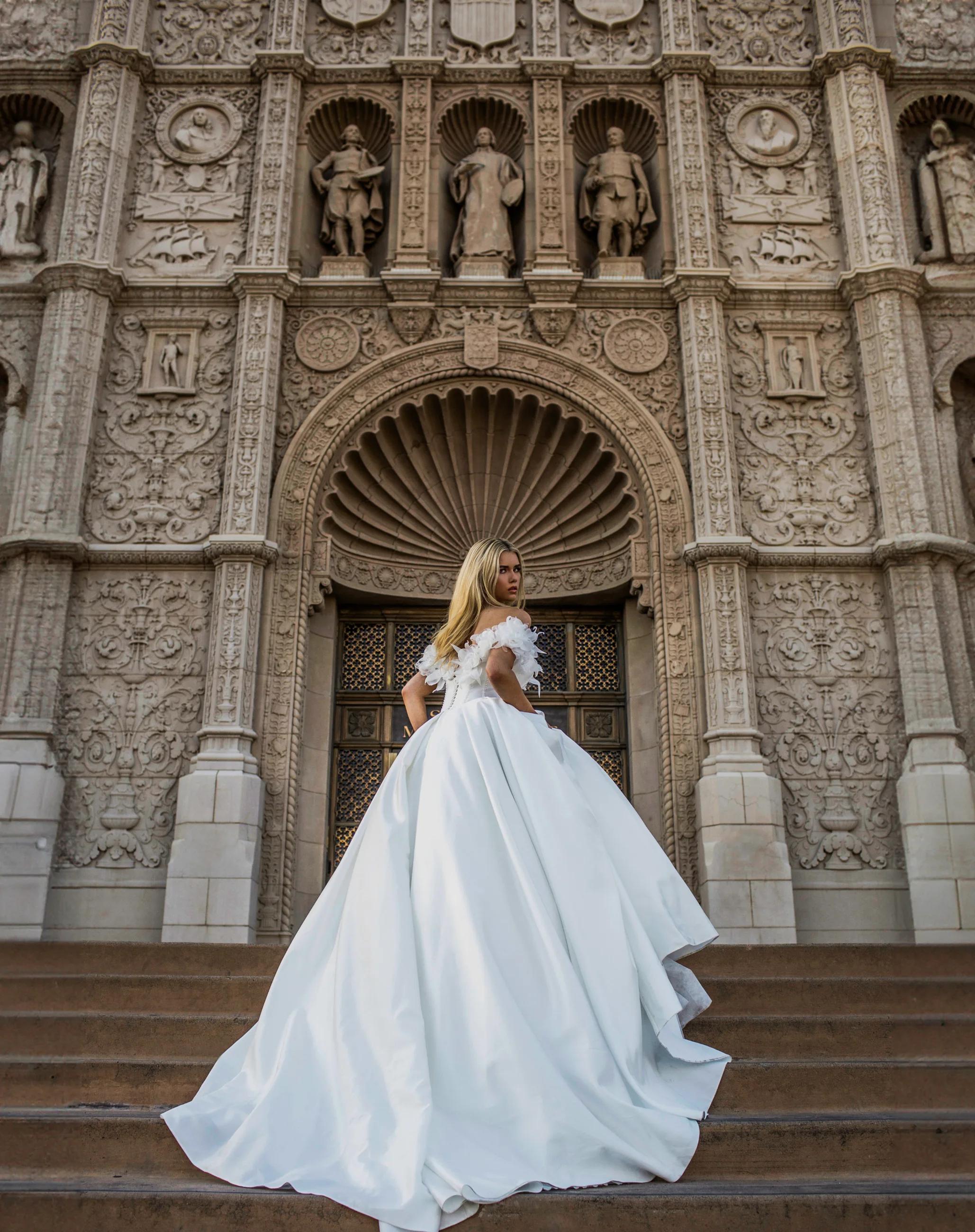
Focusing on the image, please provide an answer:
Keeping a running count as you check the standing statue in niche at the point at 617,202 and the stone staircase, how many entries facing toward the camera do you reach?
2

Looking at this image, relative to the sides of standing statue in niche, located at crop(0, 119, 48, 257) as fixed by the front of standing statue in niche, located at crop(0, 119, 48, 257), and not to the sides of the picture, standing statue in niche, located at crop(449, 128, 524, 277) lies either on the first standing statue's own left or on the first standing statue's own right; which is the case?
on the first standing statue's own left

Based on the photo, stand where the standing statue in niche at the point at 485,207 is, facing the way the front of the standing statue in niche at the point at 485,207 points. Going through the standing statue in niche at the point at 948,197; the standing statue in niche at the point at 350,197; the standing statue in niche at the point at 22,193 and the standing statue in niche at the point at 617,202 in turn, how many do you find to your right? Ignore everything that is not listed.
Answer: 2

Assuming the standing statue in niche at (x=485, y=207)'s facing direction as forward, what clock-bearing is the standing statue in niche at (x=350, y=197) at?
the standing statue in niche at (x=350, y=197) is roughly at 3 o'clock from the standing statue in niche at (x=485, y=207).

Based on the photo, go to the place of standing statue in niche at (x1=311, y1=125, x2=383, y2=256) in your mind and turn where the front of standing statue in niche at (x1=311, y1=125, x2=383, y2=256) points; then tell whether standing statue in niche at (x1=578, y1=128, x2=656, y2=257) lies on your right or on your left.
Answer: on your left

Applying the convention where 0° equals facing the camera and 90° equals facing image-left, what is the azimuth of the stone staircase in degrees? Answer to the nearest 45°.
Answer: approximately 0°
